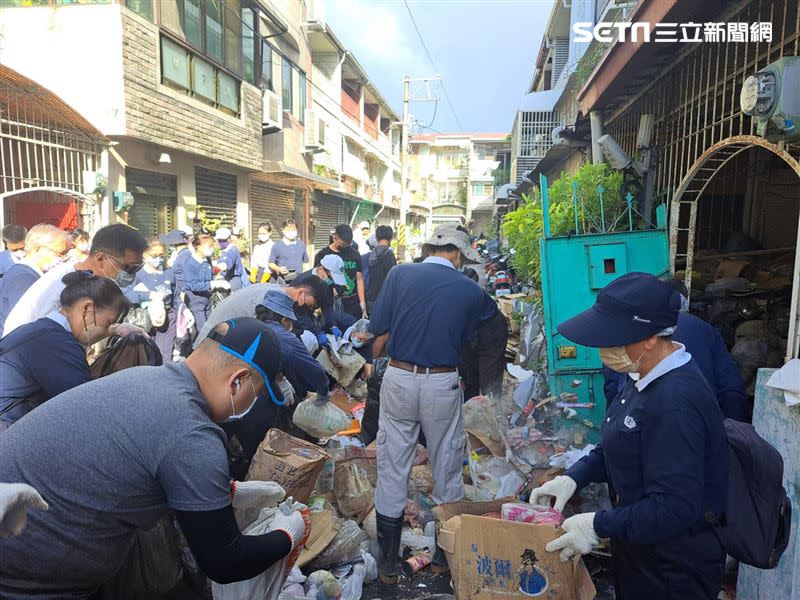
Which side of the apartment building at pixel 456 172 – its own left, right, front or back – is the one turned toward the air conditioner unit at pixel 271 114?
front

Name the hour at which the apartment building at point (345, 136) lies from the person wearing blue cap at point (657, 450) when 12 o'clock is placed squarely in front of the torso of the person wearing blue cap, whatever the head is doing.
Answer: The apartment building is roughly at 2 o'clock from the person wearing blue cap.

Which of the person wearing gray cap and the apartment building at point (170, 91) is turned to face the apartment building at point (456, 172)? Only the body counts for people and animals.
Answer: the person wearing gray cap

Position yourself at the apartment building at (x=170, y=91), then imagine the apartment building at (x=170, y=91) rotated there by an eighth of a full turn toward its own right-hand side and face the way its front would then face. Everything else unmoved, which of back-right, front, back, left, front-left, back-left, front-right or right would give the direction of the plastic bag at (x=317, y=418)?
front

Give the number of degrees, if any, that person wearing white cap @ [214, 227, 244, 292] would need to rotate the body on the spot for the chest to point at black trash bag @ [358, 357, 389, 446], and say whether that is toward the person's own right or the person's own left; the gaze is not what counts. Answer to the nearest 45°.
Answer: approximately 45° to the person's own left

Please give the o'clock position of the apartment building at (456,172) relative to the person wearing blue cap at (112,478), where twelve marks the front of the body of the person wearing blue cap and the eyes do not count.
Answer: The apartment building is roughly at 10 o'clock from the person wearing blue cap.

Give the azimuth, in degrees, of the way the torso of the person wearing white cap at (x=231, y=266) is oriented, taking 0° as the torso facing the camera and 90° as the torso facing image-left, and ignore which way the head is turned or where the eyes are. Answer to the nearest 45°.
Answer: approximately 45°

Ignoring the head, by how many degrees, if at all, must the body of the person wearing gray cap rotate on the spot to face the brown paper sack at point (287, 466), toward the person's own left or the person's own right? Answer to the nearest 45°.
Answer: approximately 90° to the person's own left

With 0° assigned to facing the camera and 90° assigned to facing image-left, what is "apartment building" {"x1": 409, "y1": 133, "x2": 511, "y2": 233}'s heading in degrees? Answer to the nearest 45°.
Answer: approximately 0°

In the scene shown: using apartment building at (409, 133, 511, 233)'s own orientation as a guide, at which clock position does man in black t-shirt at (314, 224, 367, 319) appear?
The man in black t-shirt is roughly at 12 o'clock from the apartment building.

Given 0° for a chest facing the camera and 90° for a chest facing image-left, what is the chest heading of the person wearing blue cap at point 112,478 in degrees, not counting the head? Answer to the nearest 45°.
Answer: approximately 270°

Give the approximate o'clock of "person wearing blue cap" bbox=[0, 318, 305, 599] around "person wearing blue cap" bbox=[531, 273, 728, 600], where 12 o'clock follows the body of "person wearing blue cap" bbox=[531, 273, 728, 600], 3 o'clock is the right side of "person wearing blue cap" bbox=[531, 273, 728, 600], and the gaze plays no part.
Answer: "person wearing blue cap" bbox=[0, 318, 305, 599] is roughly at 11 o'clock from "person wearing blue cap" bbox=[531, 273, 728, 600].

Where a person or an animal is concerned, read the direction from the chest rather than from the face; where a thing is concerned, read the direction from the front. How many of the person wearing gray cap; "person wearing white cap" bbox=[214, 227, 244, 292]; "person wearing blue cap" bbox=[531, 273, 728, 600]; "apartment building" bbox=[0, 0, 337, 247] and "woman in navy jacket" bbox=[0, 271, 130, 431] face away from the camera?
1

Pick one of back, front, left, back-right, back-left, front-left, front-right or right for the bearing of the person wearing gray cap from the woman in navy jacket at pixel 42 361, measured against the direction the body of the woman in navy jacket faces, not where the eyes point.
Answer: front

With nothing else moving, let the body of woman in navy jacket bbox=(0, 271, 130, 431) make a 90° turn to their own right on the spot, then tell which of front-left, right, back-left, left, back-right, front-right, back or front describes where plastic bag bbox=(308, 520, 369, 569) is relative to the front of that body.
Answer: left

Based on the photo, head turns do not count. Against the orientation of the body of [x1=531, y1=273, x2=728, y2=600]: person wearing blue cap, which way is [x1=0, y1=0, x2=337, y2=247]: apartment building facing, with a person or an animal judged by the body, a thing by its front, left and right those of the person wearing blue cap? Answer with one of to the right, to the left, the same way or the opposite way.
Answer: the opposite way

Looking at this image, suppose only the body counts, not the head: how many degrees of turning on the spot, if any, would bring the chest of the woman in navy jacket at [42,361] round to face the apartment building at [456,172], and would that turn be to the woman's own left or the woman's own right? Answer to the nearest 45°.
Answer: approximately 45° to the woman's own left

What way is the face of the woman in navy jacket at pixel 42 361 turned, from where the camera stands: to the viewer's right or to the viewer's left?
to the viewer's right

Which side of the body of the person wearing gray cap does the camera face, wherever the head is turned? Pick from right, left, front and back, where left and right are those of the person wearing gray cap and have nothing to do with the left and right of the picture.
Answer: back

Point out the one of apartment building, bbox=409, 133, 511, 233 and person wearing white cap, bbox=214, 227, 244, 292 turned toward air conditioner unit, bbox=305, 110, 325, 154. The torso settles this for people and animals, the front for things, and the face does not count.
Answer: the apartment building
